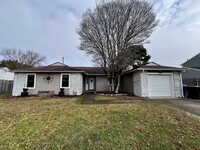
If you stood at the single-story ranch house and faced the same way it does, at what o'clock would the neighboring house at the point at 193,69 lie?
The neighboring house is roughly at 8 o'clock from the single-story ranch house.

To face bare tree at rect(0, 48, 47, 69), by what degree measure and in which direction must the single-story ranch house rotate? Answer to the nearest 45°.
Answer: approximately 135° to its right

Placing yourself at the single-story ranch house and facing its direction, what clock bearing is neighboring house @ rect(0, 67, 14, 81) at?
The neighboring house is roughly at 4 o'clock from the single-story ranch house.

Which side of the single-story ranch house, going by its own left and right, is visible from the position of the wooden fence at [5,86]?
right

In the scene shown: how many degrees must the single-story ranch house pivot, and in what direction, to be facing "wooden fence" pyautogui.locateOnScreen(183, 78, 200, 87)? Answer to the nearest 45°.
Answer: approximately 90° to its left

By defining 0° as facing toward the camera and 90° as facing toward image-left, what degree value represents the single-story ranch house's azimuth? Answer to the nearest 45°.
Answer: approximately 0°
